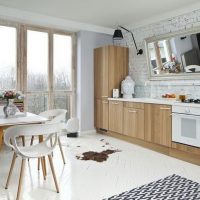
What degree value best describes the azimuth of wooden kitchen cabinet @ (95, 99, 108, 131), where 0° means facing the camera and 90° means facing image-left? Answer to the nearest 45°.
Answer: approximately 45°

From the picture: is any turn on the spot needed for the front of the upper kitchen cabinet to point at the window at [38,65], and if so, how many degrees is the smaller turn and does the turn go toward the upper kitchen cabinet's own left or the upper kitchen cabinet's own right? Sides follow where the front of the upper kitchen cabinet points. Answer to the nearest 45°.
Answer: approximately 45° to the upper kitchen cabinet's own right

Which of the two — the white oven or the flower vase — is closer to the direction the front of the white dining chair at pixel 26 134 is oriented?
the flower vase

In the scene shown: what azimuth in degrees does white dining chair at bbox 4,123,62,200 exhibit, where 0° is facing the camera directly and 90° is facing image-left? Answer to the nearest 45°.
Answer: approximately 135°

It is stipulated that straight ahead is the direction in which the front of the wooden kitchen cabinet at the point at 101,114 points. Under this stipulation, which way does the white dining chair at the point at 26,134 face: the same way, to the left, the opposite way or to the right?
to the right

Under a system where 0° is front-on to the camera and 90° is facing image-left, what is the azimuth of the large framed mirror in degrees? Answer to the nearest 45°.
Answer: approximately 45°

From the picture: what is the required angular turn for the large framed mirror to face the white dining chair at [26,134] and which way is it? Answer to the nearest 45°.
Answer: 0° — it already faces it

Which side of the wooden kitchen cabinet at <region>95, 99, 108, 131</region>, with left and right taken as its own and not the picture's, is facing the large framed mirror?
left

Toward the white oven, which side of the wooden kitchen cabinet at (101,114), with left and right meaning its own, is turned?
left

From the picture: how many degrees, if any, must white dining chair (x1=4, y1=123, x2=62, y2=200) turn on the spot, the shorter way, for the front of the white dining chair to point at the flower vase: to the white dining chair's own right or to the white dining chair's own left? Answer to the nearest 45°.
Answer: approximately 45° to the white dining chair's own right

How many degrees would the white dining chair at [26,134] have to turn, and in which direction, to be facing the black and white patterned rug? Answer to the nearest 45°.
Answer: approximately 135° to its right
